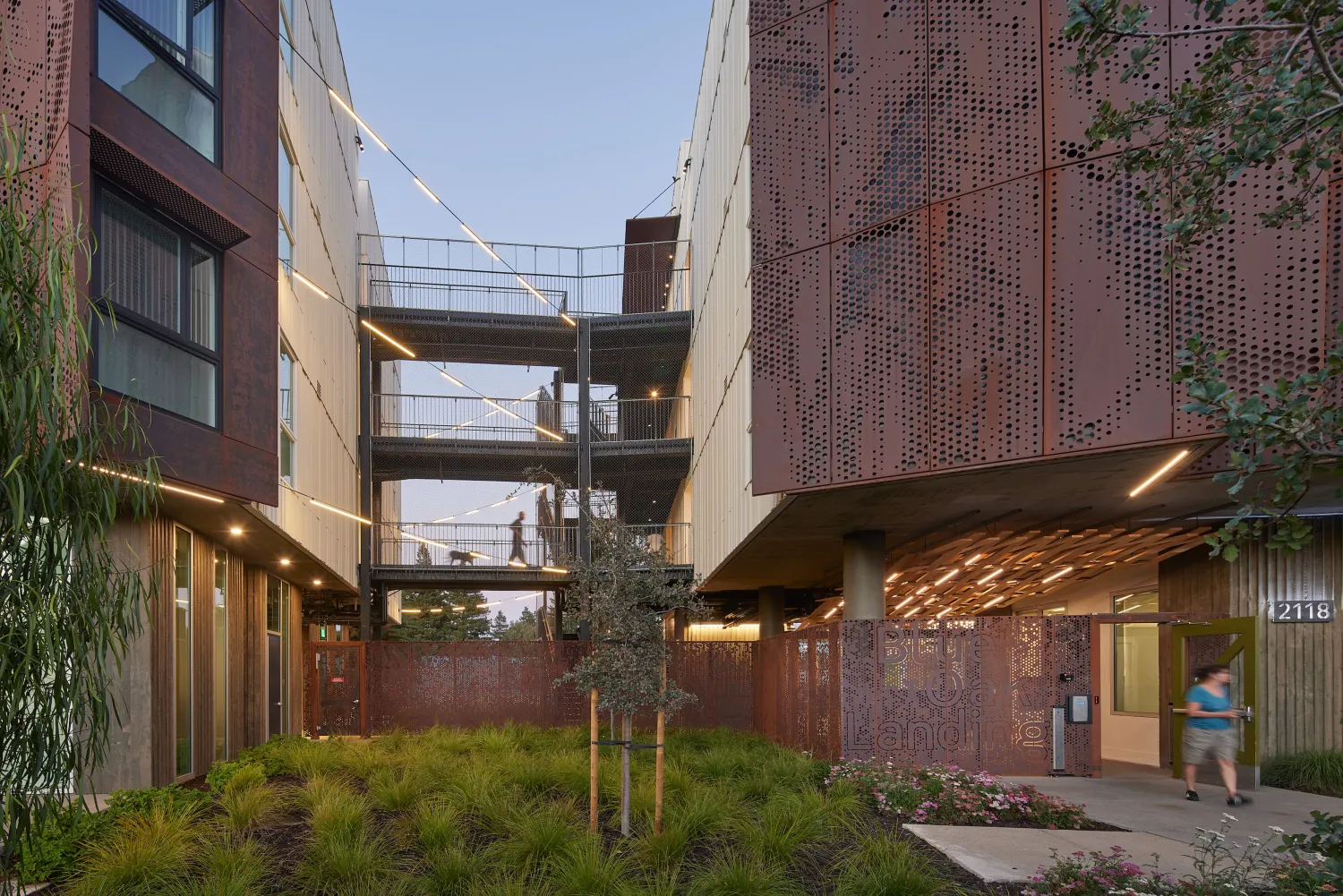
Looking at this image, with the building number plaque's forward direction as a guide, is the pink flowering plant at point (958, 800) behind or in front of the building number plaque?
in front

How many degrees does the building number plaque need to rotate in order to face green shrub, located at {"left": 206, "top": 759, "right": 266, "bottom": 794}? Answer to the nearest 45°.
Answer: approximately 45° to its right

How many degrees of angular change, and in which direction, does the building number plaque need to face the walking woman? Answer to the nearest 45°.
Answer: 0° — it already faces them

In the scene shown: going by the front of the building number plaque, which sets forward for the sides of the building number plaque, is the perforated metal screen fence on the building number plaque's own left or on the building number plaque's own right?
on the building number plaque's own right

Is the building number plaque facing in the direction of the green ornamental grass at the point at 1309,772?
yes

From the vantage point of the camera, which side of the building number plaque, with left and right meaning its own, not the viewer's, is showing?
front

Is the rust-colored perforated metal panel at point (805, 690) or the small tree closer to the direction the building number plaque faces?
the small tree
